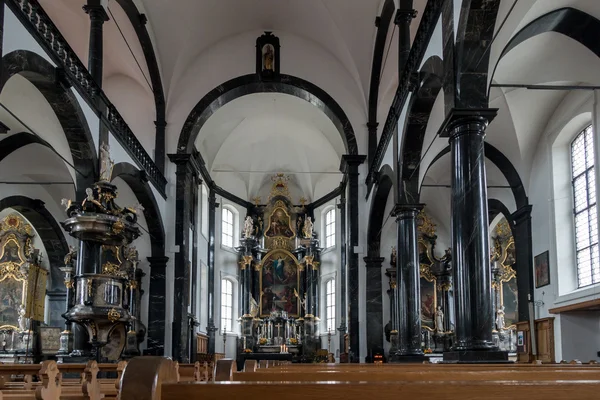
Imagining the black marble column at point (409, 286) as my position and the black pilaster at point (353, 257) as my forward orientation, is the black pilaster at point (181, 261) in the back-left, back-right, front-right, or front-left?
front-left

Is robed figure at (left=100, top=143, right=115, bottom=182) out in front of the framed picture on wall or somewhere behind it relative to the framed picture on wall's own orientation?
in front

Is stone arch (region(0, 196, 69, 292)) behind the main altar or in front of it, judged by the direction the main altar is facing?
in front

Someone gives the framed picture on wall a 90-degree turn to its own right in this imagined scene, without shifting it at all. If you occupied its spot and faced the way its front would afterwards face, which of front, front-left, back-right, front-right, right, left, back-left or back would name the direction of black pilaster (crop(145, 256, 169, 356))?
front-left

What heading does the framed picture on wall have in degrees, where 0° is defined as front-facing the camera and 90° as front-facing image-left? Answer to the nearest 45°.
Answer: approximately 45°

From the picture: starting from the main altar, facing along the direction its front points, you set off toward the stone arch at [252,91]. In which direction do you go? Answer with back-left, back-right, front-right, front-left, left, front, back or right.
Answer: front

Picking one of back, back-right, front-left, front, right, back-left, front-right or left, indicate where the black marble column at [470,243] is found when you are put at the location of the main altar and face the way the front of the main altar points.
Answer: front

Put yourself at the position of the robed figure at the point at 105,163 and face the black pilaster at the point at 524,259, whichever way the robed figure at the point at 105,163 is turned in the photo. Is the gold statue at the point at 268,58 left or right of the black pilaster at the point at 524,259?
left

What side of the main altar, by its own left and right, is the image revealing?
front

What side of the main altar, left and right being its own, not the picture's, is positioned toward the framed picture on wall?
front

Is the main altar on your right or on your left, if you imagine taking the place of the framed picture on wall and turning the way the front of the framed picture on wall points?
on your right

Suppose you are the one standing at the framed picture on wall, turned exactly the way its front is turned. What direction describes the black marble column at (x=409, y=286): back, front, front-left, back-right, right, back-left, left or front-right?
front

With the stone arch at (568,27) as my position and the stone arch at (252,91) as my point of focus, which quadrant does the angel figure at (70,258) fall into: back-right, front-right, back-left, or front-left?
front-left

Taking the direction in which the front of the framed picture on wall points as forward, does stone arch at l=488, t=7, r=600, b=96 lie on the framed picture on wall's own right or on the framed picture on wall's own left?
on the framed picture on wall's own left

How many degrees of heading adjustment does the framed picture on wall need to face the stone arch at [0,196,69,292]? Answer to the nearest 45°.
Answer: approximately 45° to its right

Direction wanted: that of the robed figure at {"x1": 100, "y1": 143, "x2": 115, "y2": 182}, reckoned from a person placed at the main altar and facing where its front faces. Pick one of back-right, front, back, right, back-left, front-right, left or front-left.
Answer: front
